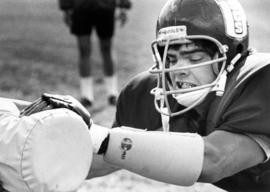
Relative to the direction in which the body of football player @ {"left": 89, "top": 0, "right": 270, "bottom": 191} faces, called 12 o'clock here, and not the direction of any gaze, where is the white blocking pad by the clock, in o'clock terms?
The white blocking pad is roughly at 12 o'clock from the football player.

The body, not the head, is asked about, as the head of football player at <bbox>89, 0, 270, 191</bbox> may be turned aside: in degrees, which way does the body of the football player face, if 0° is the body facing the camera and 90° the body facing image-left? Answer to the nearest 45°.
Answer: approximately 45°

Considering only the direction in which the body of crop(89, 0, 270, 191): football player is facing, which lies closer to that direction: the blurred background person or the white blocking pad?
the white blocking pad
